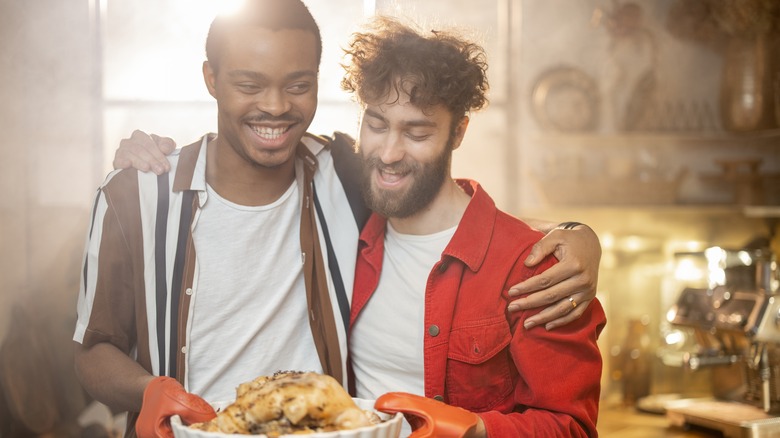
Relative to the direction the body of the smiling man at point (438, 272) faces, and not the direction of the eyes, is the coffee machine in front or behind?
behind

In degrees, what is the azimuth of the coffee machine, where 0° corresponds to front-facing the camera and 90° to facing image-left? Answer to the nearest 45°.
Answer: approximately 45°

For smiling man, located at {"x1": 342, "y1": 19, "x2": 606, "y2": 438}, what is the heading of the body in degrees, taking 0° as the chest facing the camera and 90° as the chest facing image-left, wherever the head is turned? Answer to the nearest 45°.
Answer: approximately 45°
